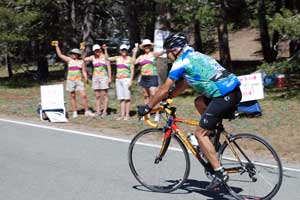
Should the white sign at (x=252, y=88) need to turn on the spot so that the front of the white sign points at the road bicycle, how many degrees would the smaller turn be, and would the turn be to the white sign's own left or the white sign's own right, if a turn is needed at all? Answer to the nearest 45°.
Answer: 0° — it already faces it

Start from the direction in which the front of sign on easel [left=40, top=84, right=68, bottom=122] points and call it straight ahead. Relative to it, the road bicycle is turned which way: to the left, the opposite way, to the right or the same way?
to the right

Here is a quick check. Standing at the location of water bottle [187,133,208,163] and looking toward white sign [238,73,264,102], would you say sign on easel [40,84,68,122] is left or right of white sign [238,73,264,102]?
left

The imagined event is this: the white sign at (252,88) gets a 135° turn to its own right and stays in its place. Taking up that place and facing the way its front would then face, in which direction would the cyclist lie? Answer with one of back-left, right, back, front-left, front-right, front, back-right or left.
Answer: back-left

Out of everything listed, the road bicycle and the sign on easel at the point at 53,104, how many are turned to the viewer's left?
1

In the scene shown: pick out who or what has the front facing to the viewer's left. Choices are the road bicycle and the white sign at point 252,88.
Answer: the road bicycle

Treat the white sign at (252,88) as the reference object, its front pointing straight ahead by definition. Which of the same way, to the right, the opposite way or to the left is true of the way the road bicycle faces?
to the right

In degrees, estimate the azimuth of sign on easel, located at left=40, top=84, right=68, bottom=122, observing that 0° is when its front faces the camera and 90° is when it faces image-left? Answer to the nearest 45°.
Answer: approximately 0°

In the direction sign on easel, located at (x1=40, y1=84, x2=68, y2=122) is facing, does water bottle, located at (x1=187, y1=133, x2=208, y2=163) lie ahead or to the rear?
ahead

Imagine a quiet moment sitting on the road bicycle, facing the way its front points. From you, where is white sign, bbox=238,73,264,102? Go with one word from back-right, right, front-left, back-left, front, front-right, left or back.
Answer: right

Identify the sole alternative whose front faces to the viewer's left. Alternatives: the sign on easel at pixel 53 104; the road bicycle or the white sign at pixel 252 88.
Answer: the road bicycle

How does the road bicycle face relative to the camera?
to the viewer's left
